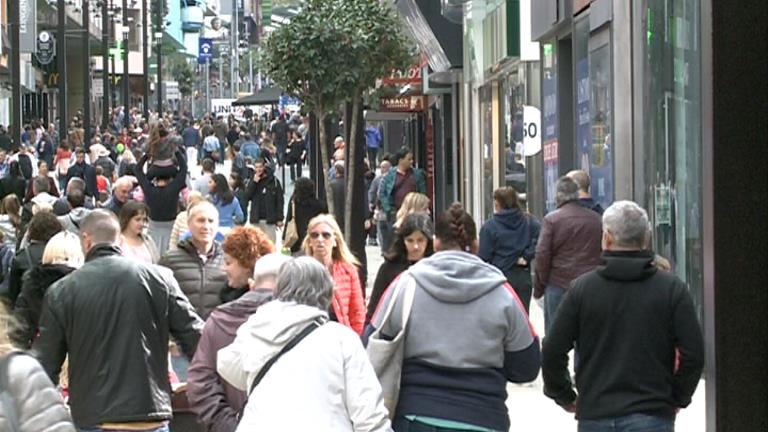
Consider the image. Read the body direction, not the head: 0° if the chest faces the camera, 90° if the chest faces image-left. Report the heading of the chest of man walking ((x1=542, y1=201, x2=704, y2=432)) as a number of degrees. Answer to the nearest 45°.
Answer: approximately 180°

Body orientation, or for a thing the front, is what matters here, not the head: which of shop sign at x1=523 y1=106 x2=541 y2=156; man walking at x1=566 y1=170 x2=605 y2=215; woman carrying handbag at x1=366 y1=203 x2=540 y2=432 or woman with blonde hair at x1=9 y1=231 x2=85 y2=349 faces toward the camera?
the shop sign

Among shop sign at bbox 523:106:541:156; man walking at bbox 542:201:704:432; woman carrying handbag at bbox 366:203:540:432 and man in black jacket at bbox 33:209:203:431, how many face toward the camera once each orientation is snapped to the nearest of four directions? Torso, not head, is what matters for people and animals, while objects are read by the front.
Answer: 1

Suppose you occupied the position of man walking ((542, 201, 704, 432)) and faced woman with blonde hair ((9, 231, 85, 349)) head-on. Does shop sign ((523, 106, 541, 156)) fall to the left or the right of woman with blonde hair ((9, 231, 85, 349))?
right

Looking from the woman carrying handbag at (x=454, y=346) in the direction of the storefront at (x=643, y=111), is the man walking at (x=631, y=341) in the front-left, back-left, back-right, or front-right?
front-right

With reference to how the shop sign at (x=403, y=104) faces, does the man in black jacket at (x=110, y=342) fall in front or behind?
in front

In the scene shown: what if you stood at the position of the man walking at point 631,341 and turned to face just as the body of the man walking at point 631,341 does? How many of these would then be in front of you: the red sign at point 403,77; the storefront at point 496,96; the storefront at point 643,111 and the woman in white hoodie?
3

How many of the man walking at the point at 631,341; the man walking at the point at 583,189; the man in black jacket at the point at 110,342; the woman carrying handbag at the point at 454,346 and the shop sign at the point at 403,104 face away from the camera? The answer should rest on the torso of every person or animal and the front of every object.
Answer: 4

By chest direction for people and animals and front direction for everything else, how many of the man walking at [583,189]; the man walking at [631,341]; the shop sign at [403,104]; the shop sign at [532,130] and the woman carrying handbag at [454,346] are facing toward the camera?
2

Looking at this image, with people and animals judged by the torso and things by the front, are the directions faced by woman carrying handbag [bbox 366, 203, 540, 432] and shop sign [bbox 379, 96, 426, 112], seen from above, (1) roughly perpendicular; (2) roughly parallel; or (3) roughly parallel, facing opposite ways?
roughly parallel, facing opposite ways

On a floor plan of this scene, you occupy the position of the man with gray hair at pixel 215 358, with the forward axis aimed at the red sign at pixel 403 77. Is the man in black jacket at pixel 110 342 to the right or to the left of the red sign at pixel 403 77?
left

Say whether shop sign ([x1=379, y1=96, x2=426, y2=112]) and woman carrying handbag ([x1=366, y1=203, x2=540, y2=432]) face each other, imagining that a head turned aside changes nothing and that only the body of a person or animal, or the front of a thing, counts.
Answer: yes

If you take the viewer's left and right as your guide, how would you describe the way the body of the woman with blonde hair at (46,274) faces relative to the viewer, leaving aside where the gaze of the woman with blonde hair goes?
facing away from the viewer and to the right of the viewer

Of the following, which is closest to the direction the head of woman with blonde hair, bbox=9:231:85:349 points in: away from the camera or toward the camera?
away from the camera

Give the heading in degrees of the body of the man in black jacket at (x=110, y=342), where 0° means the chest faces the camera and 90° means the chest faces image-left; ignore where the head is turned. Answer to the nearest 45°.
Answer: approximately 180°

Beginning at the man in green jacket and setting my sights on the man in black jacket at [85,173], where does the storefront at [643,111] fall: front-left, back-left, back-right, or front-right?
back-left

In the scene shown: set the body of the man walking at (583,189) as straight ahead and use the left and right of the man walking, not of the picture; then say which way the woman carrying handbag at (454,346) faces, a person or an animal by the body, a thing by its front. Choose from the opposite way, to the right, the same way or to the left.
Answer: the same way

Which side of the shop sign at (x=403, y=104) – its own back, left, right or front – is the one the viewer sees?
front

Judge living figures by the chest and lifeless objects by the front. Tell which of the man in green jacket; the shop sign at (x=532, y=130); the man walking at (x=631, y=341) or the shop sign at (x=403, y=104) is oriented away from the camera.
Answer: the man walking
